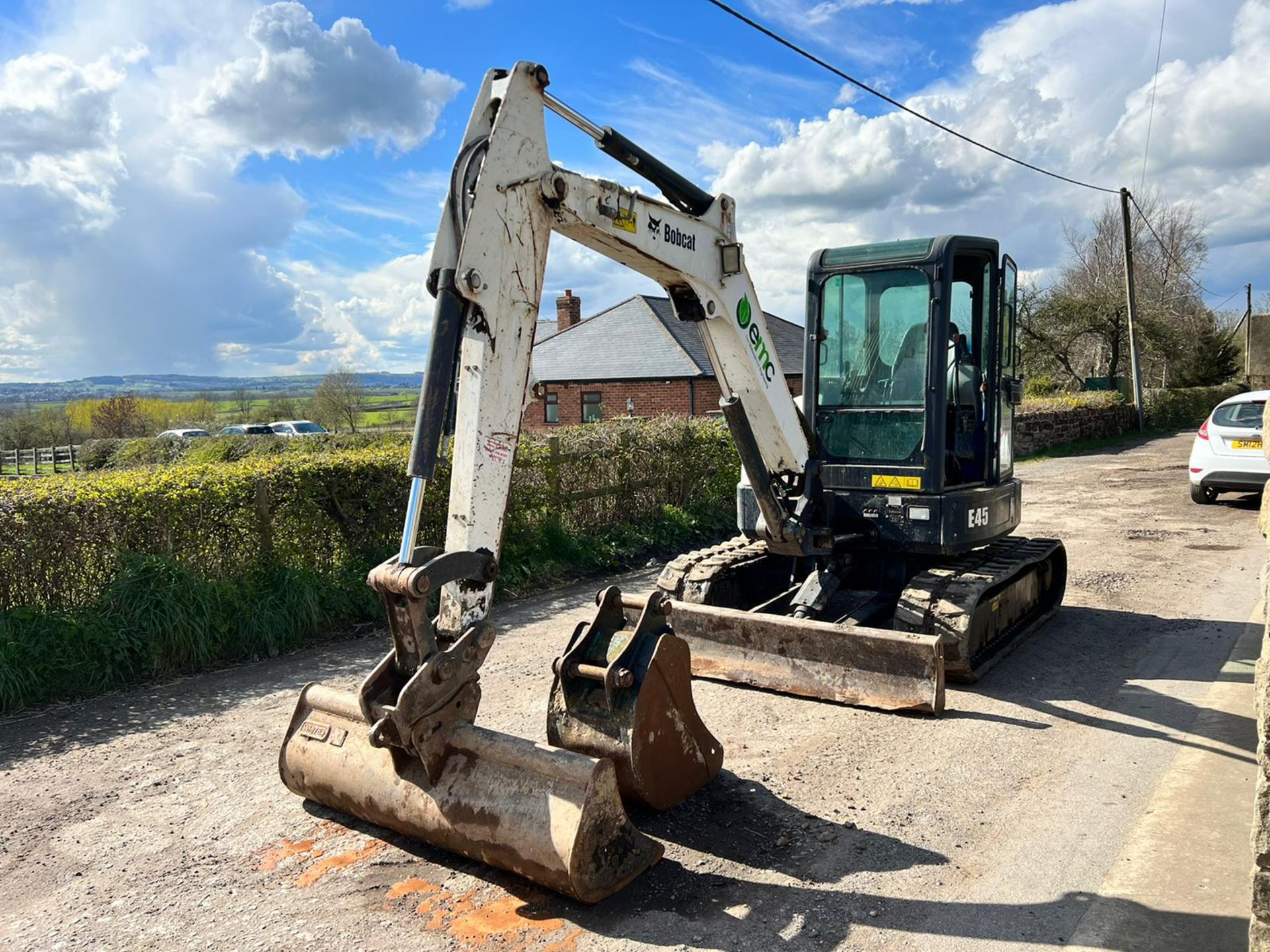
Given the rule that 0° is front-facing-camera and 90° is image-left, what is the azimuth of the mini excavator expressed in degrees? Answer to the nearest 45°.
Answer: approximately 45°

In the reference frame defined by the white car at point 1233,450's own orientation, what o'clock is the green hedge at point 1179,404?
The green hedge is roughly at 12 o'clock from the white car.

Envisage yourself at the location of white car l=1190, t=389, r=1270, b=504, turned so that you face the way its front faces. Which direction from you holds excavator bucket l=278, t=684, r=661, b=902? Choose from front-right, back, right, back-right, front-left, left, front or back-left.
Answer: back

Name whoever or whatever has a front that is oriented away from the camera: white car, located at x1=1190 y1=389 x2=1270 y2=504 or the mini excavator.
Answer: the white car

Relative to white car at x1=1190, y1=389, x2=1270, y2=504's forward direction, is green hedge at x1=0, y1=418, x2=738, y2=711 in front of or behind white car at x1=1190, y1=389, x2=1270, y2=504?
behind

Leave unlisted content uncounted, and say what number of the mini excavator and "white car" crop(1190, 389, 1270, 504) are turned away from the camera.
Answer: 1

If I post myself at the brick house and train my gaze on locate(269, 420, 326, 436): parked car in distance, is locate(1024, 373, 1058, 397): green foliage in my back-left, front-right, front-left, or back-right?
back-right

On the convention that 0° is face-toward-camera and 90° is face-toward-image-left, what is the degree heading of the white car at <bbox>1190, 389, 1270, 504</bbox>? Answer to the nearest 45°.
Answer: approximately 180°

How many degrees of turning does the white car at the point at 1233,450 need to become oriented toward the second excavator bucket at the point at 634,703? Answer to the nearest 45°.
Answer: approximately 180°

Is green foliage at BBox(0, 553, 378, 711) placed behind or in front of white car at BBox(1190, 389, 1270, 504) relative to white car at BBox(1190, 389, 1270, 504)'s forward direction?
behind

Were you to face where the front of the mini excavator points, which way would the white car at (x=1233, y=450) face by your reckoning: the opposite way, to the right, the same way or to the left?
the opposite way

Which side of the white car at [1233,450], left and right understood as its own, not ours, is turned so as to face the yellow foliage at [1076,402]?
front

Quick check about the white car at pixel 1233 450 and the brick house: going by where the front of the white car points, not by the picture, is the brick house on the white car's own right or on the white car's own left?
on the white car's own left

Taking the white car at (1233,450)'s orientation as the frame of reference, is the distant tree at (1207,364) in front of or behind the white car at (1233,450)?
in front

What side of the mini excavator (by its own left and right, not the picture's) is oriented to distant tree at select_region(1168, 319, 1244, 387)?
back
